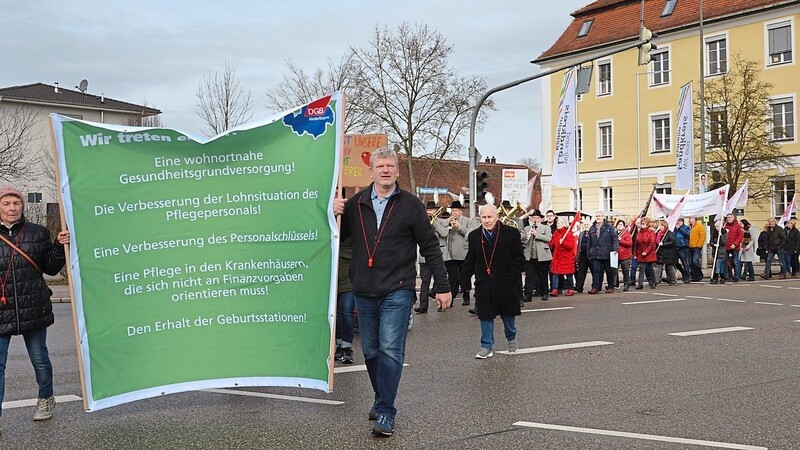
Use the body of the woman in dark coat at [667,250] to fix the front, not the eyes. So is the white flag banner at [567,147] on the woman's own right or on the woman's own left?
on the woman's own right

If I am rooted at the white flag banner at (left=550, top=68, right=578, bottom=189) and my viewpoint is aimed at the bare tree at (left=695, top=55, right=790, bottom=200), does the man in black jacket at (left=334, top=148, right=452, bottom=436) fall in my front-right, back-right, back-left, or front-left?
back-right

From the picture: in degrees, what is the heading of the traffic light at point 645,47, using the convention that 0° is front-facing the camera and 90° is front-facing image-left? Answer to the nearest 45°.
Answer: approximately 225°

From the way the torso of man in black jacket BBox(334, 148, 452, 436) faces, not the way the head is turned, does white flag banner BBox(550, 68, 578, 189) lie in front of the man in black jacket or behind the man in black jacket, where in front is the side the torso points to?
behind

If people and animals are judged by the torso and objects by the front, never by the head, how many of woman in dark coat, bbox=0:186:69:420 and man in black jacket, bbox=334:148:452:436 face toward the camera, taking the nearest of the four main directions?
2

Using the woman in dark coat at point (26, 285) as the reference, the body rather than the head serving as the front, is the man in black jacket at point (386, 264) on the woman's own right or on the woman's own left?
on the woman's own left

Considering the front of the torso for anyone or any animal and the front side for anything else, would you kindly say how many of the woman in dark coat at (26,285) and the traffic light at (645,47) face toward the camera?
1

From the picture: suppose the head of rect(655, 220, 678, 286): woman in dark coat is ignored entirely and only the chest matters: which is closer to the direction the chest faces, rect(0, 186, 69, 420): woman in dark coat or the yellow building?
the woman in dark coat

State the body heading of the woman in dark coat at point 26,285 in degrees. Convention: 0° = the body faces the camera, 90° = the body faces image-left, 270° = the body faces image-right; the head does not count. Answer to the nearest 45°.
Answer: approximately 0°

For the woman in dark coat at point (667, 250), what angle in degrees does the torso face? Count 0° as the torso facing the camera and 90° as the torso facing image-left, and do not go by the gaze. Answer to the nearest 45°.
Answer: approximately 45°

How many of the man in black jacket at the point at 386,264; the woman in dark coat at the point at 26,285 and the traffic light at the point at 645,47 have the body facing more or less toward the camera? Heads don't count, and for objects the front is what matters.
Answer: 2
